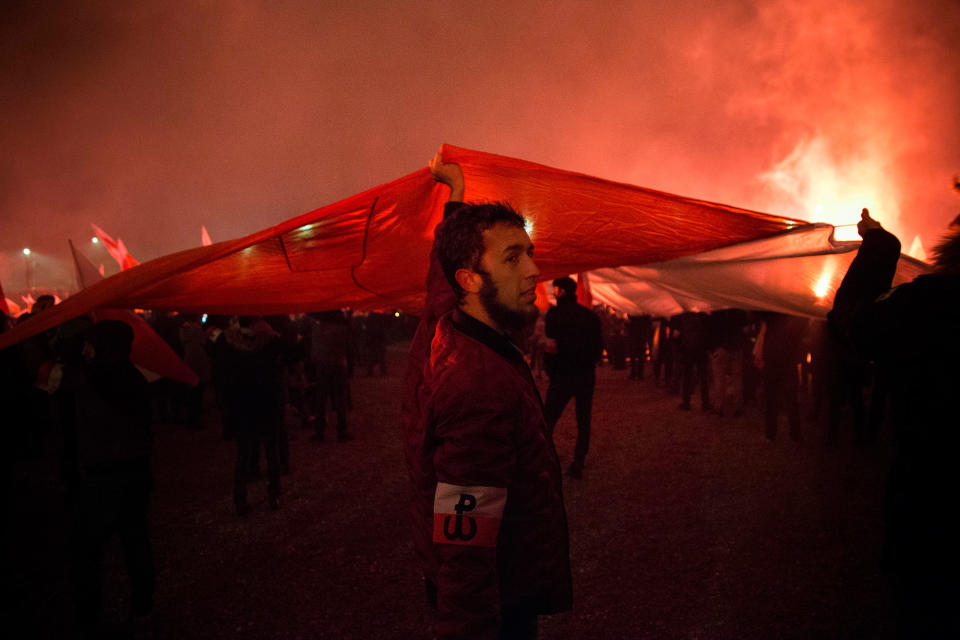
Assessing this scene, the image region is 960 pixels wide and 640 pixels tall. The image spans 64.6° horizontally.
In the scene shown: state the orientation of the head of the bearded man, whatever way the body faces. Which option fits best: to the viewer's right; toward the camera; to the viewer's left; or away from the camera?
to the viewer's right

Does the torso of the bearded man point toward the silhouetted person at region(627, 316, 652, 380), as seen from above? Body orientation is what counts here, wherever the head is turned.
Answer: no

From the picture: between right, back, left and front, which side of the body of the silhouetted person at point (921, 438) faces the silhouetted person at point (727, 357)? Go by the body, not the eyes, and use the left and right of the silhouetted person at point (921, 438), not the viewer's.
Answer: front

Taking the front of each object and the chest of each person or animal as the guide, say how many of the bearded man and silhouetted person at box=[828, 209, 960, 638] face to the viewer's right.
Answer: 1

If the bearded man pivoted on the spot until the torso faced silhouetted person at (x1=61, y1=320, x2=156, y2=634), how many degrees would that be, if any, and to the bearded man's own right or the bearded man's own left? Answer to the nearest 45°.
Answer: approximately 135° to the bearded man's own left

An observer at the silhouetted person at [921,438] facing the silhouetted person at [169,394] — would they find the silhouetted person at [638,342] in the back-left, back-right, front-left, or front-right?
front-right

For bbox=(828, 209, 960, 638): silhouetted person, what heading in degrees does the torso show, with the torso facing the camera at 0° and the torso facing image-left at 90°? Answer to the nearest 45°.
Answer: approximately 180°

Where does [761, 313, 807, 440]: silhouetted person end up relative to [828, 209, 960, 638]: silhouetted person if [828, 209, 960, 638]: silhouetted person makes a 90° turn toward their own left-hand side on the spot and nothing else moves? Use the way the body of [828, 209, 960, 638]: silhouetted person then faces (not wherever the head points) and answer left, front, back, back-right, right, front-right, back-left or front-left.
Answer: right

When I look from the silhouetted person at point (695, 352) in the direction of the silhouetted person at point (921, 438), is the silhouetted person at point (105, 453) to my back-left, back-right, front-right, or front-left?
front-right

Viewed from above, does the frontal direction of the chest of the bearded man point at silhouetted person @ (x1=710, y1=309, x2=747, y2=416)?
no
